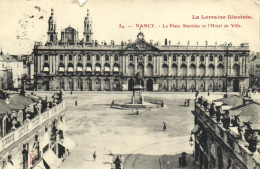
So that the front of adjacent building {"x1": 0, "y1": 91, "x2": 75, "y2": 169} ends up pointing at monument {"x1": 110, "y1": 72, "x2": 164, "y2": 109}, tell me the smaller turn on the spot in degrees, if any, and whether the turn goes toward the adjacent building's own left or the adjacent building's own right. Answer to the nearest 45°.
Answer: approximately 90° to the adjacent building's own left

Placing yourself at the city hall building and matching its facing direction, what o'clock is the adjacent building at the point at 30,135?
The adjacent building is roughly at 12 o'clock from the city hall building.

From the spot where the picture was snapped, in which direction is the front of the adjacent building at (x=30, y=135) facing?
facing the viewer and to the right of the viewer

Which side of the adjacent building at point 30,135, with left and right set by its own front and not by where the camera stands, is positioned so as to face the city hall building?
left

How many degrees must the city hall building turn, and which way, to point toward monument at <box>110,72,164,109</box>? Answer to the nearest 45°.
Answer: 0° — it already faces it

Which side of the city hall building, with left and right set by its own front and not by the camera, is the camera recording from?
front
